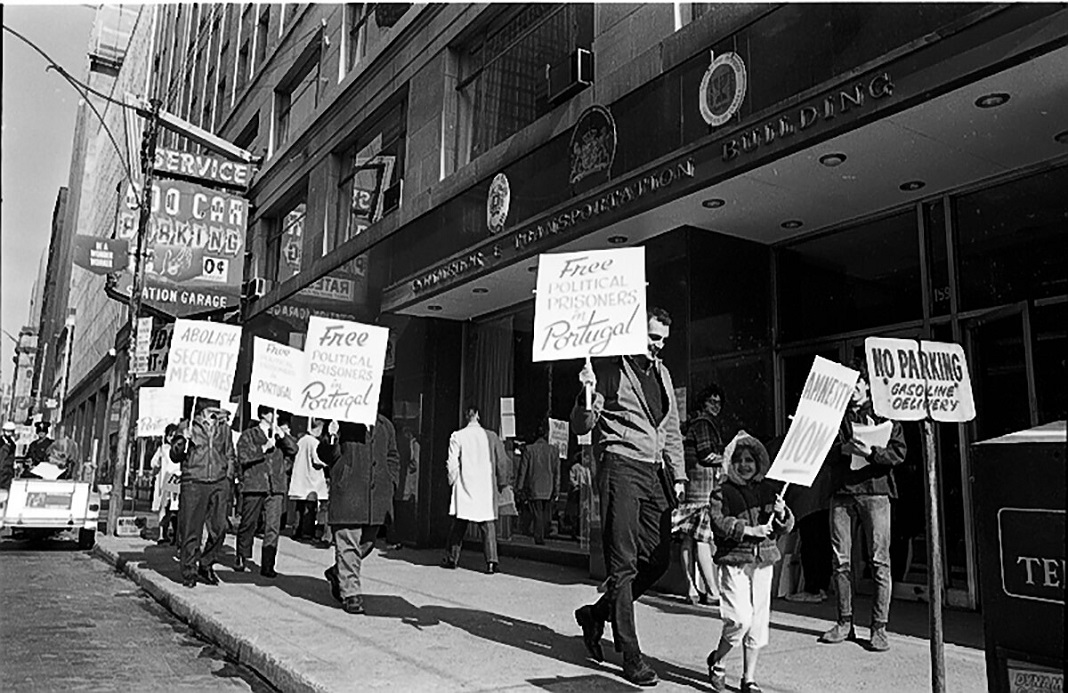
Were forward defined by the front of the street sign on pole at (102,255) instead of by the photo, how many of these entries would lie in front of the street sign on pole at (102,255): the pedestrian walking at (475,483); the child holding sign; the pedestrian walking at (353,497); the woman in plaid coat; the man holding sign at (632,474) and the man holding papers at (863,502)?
6

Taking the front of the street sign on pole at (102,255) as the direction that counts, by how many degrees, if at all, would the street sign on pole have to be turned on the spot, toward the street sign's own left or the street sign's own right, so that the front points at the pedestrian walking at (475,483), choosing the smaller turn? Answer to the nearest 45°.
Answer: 0° — it already faces them

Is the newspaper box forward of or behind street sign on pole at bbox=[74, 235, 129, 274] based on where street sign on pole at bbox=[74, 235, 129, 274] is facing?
forward

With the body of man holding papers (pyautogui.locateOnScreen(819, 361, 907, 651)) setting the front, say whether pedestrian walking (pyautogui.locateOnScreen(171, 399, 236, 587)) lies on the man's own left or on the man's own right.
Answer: on the man's own right

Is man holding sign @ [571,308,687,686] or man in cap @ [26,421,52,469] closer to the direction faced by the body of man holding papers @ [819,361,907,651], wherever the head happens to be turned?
the man holding sign

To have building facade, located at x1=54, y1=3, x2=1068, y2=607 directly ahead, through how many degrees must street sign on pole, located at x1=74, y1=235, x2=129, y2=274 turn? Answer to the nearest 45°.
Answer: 0° — it already faces it

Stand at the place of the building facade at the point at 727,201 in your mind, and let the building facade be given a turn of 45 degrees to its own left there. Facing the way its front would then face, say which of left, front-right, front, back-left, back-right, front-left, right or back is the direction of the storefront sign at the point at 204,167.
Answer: back-right

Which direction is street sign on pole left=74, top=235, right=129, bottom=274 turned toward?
toward the camera

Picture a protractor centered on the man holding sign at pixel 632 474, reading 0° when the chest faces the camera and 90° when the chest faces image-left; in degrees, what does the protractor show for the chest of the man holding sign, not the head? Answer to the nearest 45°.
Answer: approximately 315°

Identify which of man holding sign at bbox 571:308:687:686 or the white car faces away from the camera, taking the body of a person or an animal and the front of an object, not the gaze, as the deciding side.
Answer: the white car

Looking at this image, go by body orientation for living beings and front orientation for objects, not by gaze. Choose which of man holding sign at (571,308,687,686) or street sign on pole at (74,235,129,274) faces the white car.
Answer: the street sign on pole

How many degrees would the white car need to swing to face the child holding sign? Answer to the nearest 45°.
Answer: approximately 180°

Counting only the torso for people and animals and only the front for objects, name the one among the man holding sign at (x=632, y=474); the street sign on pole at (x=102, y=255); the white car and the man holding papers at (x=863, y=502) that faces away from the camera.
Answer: the white car

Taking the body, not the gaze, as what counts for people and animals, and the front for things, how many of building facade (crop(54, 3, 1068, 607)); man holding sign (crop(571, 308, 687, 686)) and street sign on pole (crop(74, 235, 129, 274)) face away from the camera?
0

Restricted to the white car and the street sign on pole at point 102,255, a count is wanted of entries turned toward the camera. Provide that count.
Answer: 1

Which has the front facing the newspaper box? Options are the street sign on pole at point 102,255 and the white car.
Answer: the street sign on pole

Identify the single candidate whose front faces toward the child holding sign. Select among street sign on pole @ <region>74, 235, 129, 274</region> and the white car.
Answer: the street sign on pole
